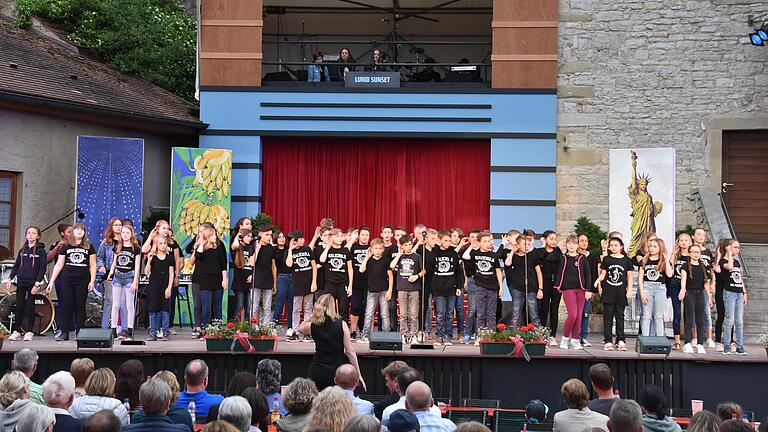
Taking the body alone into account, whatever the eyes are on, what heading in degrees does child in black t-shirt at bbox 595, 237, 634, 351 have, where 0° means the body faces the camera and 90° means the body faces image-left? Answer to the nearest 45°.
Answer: approximately 0°

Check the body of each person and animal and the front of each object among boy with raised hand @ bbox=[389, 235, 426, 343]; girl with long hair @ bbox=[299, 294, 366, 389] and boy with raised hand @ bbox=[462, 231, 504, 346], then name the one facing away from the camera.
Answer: the girl with long hair

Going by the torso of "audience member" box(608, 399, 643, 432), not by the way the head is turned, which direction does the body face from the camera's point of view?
away from the camera

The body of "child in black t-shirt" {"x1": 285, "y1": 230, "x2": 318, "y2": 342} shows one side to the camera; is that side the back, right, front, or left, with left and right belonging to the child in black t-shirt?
front

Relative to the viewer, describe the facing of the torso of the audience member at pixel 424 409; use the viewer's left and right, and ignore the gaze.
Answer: facing away from the viewer

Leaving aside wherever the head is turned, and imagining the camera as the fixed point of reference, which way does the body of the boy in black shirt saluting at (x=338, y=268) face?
toward the camera

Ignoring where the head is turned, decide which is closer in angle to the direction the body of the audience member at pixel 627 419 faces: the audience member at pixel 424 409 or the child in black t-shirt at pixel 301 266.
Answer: the child in black t-shirt

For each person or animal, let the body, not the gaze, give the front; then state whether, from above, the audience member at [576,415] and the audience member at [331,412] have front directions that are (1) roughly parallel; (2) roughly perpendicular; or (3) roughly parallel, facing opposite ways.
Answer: roughly parallel

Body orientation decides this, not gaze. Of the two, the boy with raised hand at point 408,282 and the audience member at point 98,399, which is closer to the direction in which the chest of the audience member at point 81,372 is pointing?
the boy with raised hand

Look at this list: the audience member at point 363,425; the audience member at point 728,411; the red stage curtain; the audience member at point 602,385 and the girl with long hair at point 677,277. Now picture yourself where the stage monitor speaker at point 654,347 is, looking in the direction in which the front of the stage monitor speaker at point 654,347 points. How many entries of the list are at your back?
3

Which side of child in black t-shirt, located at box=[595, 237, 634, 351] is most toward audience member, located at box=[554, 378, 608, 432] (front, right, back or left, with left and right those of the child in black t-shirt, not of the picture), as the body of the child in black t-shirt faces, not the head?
front

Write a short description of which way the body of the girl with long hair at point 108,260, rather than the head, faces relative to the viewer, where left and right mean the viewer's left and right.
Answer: facing the viewer and to the right of the viewer

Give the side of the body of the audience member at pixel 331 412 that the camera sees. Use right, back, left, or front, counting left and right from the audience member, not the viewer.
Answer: back

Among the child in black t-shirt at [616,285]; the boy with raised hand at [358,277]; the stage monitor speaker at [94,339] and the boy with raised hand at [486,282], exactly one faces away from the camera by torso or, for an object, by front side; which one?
the stage monitor speaker

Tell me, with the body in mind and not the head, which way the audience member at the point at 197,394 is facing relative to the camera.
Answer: away from the camera

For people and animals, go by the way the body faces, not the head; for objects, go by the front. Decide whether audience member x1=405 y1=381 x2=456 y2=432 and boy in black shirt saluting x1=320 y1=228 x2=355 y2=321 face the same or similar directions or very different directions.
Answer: very different directions

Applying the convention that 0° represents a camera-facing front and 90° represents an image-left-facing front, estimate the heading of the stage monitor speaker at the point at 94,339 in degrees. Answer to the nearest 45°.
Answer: approximately 180°

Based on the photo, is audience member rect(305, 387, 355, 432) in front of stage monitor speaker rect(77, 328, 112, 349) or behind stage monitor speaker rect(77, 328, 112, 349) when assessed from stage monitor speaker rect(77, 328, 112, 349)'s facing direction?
behind

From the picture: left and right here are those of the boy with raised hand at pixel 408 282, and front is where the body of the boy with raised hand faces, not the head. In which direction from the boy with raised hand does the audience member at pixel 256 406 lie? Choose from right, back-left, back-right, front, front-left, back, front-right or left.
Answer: front
